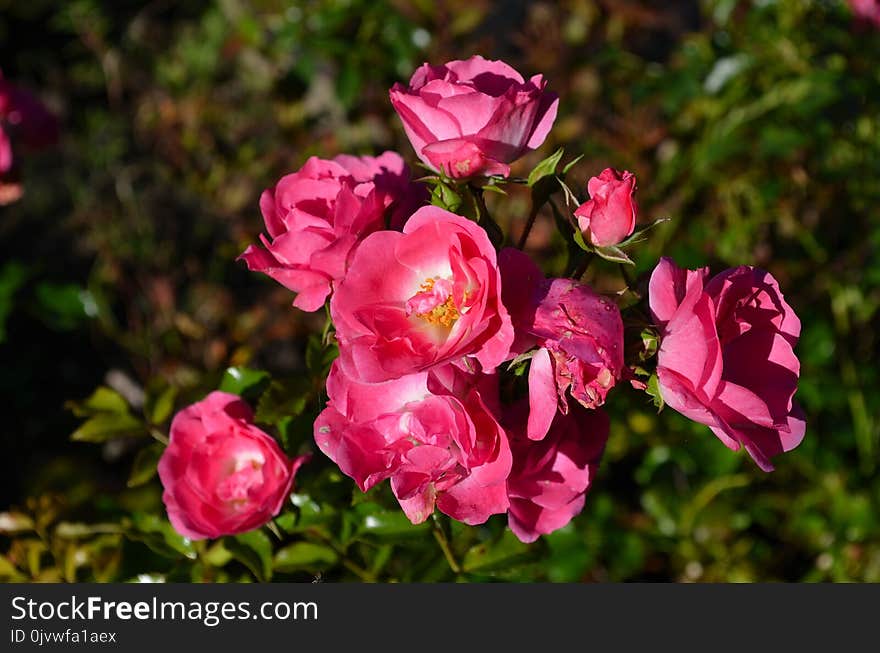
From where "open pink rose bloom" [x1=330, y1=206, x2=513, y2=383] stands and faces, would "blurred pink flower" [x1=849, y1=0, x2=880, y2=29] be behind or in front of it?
behind

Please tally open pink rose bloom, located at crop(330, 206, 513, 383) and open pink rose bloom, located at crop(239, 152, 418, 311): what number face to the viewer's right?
0

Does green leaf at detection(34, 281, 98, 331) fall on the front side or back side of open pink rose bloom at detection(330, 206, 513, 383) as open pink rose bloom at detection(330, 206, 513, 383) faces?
on the back side

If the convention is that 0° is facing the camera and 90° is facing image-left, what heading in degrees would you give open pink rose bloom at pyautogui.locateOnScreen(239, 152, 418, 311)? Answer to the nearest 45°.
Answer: approximately 45°

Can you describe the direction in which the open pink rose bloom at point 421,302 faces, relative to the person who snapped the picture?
facing the viewer
